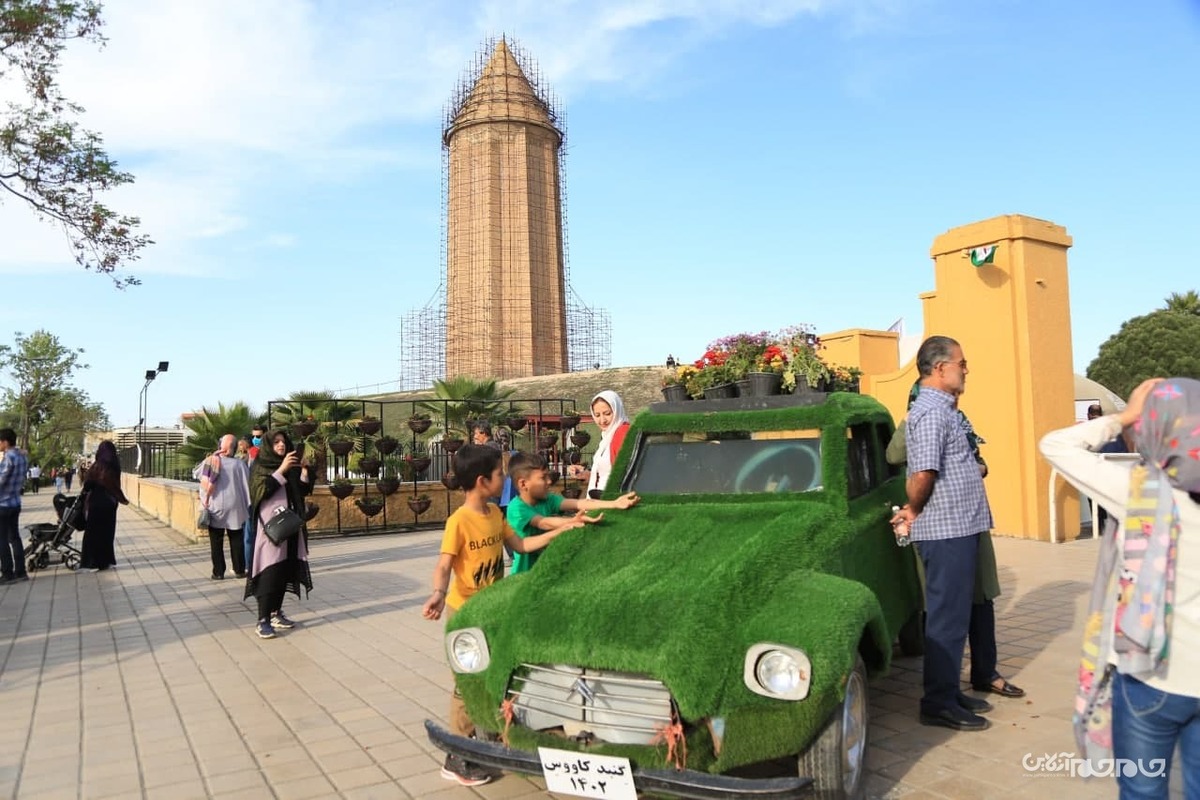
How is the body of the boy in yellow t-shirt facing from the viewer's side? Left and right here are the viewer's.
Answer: facing the viewer and to the right of the viewer

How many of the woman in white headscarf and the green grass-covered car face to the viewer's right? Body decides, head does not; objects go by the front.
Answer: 0

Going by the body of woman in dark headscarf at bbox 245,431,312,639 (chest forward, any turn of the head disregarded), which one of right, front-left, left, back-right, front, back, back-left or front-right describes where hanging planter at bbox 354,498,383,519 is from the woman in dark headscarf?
back-left

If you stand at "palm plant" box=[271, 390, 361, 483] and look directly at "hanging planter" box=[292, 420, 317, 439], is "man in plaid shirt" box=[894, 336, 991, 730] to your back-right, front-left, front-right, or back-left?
front-left

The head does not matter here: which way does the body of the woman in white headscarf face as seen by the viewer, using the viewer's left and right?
facing the viewer and to the left of the viewer

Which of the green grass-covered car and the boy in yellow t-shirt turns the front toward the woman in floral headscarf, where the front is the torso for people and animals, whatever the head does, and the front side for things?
the boy in yellow t-shirt

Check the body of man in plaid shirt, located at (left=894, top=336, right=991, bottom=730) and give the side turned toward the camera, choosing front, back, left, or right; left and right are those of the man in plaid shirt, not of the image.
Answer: right

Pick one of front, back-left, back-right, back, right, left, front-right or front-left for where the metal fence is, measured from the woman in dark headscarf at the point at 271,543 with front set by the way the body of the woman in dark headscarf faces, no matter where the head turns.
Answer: back-left

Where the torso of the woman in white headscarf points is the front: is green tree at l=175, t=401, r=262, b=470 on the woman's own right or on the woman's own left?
on the woman's own right

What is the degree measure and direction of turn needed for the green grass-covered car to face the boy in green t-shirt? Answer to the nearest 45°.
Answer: approximately 90° to its right

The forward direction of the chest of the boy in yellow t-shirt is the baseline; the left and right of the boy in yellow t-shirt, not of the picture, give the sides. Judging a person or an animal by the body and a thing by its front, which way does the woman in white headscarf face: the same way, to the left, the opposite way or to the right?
to the right
